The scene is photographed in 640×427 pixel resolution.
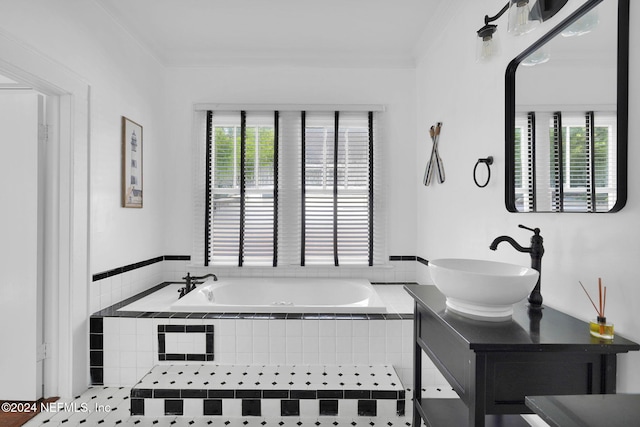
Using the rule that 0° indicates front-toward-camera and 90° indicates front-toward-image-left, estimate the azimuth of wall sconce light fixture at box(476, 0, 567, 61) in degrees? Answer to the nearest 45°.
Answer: approximately 45°

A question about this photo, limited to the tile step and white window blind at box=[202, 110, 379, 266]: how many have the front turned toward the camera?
2

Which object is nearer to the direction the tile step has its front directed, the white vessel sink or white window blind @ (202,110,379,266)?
the white vessel sink

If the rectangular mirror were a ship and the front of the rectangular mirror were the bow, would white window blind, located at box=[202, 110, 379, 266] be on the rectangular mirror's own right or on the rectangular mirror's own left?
on the rectangular mirror's own right

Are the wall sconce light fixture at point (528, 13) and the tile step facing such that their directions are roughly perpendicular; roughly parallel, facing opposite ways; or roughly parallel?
roughly perpendicular

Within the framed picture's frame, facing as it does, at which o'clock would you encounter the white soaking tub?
The white soaking tub is roughly at 11 o'clock from the framed picture.

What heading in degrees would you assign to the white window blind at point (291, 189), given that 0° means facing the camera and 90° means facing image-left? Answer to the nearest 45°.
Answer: approximately 0°

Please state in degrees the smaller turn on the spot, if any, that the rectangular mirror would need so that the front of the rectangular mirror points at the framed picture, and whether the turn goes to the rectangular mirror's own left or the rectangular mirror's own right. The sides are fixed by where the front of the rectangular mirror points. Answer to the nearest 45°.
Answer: approximately 45° to the rectangular mirror's own right

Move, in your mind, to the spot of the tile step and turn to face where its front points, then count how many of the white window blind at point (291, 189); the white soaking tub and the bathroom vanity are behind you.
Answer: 2
